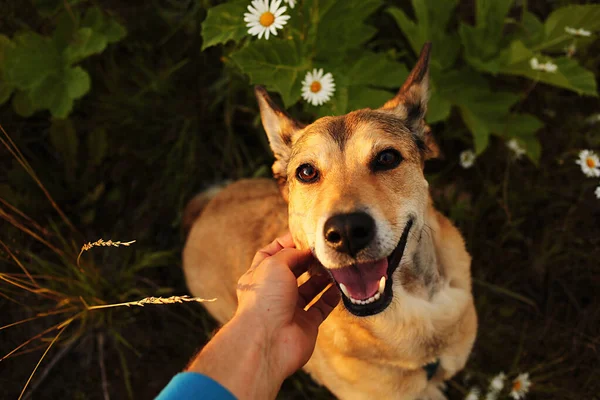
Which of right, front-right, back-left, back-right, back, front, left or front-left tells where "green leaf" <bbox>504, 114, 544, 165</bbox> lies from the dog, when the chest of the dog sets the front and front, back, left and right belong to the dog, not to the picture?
left

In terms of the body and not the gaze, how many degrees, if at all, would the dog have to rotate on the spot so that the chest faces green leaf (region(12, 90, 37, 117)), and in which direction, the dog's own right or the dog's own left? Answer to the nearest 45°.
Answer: approximately 180°

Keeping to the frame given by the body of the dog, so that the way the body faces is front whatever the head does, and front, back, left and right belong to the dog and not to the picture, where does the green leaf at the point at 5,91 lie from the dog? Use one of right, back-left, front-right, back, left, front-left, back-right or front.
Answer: back

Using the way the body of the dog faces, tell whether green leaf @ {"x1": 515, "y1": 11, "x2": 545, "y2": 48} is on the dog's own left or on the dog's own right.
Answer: on the dog's own left

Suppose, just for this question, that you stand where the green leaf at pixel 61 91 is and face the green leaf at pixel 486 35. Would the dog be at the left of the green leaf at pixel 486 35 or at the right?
right

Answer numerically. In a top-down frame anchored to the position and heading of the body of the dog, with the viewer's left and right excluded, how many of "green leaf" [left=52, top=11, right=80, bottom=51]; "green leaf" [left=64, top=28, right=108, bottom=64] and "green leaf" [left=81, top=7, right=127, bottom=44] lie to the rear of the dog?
3

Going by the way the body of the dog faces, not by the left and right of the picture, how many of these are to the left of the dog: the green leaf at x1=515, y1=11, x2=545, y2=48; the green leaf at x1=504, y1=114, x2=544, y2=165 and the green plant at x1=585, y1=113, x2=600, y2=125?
3

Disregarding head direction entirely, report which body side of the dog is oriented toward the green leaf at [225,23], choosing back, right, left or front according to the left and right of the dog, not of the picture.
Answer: back

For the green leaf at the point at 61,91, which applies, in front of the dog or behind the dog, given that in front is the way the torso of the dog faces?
behind

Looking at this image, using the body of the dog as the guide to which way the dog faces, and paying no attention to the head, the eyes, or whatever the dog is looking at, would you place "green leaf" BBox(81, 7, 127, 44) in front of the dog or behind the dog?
behind

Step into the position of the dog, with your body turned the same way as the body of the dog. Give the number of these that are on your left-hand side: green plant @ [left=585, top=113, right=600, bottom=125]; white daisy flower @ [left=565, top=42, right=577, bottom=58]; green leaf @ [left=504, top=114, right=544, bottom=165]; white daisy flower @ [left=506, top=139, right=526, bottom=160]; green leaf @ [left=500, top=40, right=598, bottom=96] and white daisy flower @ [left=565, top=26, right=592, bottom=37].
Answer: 6

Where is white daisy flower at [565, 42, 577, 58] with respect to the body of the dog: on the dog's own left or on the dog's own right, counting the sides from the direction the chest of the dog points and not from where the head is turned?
on the dog's own left
